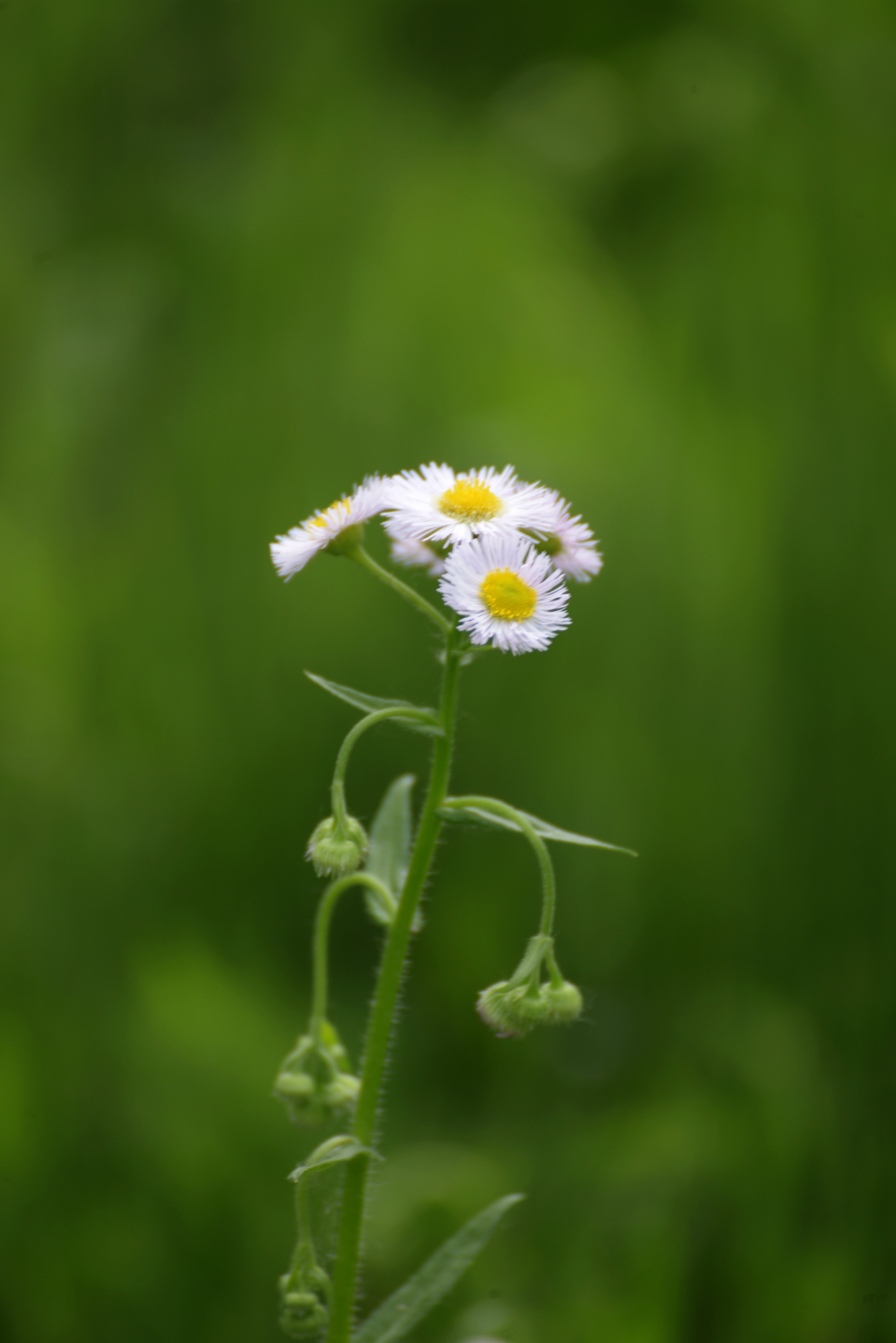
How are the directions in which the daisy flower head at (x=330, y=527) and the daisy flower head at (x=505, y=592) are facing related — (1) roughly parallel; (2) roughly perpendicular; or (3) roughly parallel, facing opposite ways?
roughly perpendicular

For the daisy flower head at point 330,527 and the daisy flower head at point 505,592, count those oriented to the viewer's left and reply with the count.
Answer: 1

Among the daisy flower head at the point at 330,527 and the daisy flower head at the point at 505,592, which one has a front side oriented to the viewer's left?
the daisy flower head at the point at 330,527

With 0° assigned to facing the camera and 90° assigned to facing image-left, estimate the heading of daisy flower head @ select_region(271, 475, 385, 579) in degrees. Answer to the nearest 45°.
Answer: approximately 90°

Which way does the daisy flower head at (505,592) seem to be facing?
toward the camera
